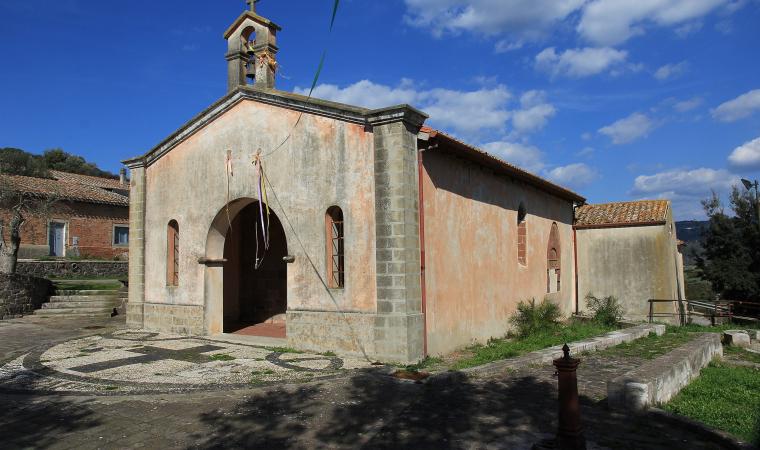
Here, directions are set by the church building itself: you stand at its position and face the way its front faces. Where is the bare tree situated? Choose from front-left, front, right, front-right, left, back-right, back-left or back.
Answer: right

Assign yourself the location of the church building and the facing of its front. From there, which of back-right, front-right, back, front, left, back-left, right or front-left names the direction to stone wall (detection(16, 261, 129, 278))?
right

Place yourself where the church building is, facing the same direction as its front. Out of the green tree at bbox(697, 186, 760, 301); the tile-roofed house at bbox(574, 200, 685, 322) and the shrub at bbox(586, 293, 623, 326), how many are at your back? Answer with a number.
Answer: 3

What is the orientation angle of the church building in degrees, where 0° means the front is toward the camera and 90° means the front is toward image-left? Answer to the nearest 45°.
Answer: approximately 45°

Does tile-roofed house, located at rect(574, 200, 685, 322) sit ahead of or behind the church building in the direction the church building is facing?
behind

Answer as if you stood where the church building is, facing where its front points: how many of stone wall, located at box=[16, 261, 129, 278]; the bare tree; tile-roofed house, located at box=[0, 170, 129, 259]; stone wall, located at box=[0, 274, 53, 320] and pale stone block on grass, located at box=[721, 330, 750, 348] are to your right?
4

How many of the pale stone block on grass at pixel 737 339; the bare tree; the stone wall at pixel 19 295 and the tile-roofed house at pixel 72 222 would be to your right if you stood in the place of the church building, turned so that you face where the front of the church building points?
3

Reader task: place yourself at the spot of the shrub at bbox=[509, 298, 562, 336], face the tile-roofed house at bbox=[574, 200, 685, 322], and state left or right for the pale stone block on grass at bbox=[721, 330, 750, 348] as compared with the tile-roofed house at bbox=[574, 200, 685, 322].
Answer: right

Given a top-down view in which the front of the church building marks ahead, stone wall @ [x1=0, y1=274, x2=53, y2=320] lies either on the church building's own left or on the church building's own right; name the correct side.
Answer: on the church building's own right

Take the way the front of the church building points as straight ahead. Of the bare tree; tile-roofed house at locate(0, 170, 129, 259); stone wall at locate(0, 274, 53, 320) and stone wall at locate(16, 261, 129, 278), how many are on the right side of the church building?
4

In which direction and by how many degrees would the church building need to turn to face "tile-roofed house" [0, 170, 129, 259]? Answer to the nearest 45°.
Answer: approximately 90° to its right

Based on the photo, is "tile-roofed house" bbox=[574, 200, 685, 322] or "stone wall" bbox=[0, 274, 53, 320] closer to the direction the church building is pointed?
the stone wall

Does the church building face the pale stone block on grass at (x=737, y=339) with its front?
no

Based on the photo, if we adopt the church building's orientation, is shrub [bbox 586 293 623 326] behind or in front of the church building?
behind

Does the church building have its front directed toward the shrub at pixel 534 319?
no

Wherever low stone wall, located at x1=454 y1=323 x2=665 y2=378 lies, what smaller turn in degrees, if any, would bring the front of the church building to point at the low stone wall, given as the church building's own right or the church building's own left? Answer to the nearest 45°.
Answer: approximately 135° to the church building's own left

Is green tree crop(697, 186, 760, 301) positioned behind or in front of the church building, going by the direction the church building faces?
behind

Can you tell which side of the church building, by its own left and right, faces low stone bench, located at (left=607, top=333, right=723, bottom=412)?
left
